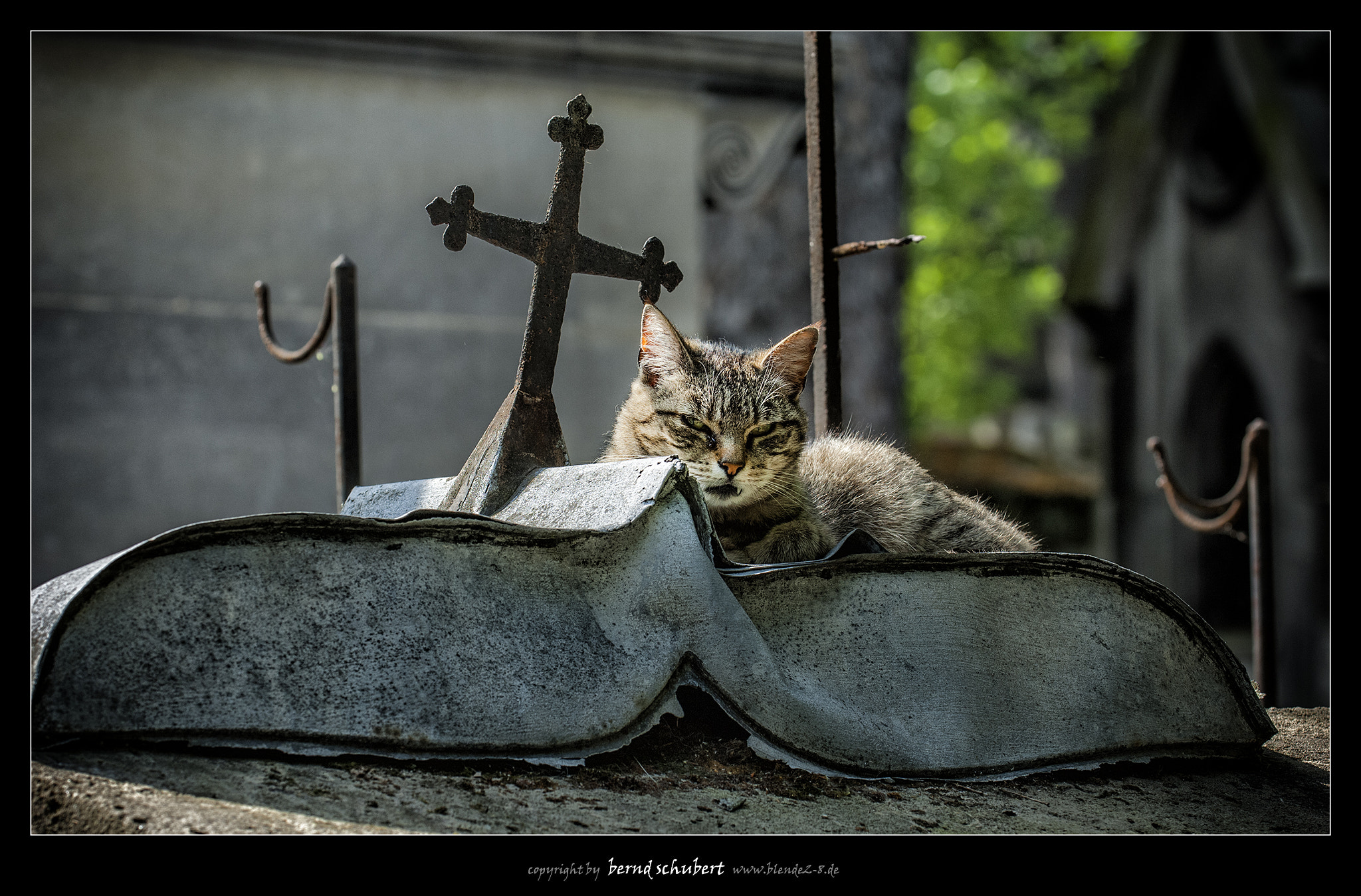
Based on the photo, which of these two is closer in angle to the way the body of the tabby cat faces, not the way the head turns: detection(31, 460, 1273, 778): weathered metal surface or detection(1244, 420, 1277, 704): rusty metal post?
the weathered metal surface

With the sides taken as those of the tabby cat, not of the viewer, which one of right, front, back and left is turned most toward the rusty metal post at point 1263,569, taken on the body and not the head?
back

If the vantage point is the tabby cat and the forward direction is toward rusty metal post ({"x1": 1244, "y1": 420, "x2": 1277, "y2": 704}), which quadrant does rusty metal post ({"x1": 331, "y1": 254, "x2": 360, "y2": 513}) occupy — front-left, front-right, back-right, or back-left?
back-left

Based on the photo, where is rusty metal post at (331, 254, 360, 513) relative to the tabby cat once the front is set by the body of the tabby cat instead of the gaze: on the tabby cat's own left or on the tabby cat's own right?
on the tabby cat's own right

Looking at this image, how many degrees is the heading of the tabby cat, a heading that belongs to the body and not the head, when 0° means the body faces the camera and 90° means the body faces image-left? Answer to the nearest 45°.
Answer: approximately 45°
